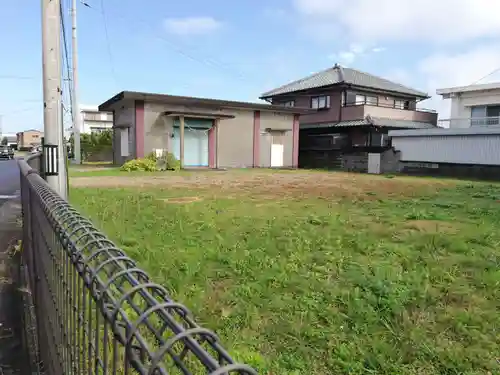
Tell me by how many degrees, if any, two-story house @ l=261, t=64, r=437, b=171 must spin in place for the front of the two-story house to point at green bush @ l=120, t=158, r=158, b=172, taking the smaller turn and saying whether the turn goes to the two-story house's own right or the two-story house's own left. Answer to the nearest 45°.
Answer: approximately 90° to the two-story house's own right

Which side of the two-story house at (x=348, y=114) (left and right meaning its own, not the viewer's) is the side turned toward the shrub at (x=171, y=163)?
right

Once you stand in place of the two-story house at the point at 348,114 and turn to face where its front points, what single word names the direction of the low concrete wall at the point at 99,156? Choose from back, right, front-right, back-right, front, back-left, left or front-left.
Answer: back-right

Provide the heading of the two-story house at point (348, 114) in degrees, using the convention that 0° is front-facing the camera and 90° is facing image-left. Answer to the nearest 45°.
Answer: approximately 315°

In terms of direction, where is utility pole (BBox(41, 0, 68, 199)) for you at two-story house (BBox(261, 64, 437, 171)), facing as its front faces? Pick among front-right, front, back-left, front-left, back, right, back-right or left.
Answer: front-right

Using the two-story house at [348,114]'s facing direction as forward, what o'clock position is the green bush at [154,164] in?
The green bush is roughly at 3 o'clock from the two-story house.

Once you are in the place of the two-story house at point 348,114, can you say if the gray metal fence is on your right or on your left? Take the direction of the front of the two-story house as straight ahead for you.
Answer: on your right
